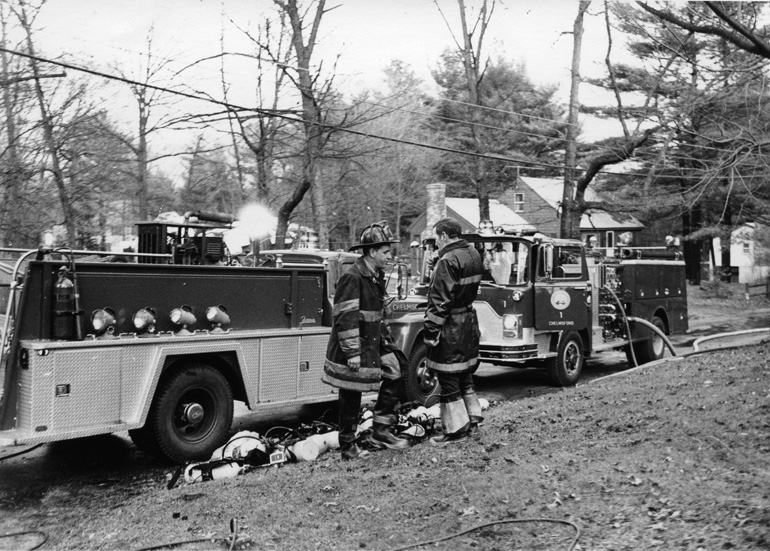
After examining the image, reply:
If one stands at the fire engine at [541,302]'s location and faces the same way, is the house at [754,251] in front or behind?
behind

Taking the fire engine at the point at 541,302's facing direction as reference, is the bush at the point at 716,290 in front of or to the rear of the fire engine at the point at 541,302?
to the rear

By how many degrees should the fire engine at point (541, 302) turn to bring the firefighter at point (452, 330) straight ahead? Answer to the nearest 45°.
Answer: approximately 45° to its left

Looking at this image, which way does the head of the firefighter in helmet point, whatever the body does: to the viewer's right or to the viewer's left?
to the viewer's right

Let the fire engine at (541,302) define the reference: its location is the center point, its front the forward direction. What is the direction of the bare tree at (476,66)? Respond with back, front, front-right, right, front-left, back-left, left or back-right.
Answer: back-right

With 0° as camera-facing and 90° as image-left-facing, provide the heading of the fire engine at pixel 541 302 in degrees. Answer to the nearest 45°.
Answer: approximately 45°

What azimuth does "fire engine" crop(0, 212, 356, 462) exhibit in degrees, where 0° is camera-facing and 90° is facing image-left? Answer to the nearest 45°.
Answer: approximately 225°

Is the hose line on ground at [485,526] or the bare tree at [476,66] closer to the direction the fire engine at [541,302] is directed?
the hose line on ground
